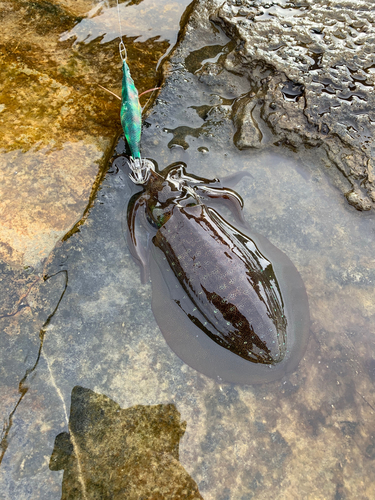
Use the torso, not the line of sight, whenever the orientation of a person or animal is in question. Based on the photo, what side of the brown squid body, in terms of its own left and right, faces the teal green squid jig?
front

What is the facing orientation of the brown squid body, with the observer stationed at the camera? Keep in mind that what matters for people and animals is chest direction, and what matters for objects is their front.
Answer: facing away from the viewer and to the left of the viewer
